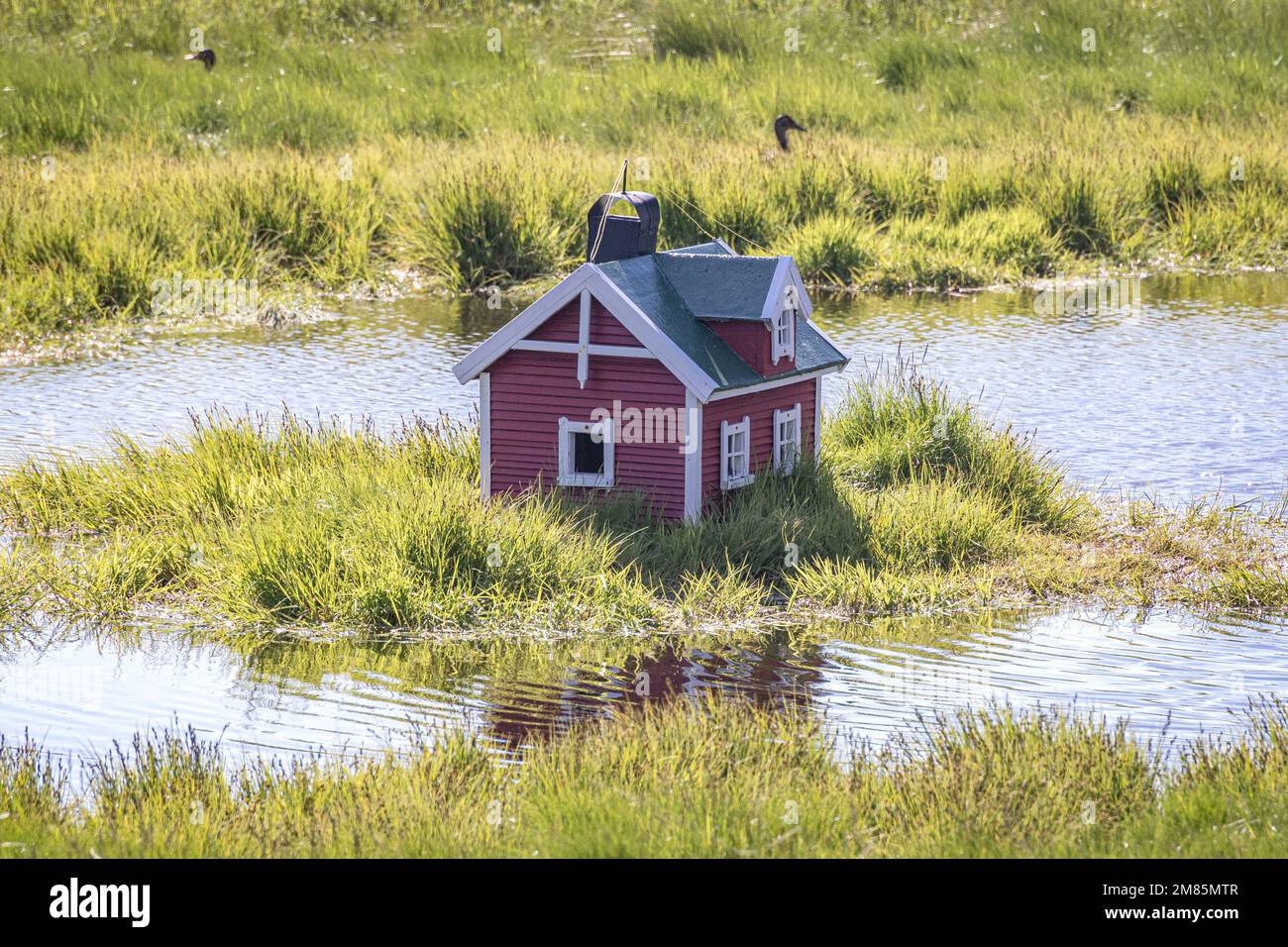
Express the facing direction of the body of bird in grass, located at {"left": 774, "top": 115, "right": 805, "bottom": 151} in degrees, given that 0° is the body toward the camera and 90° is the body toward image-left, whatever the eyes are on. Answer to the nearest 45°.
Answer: approximately 270°

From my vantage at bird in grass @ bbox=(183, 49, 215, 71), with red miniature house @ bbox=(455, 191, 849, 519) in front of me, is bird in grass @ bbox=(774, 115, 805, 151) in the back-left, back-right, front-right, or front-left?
front-left

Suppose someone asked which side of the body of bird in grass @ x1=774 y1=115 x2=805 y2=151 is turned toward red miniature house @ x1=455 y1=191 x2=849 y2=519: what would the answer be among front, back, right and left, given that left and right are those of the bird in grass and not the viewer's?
right

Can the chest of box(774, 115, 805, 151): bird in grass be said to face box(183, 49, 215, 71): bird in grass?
no

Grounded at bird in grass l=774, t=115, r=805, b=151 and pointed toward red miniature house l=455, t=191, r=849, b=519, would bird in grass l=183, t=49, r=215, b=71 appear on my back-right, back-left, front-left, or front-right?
back-right

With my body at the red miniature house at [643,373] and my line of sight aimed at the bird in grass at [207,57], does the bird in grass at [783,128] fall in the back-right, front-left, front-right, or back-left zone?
front-right
